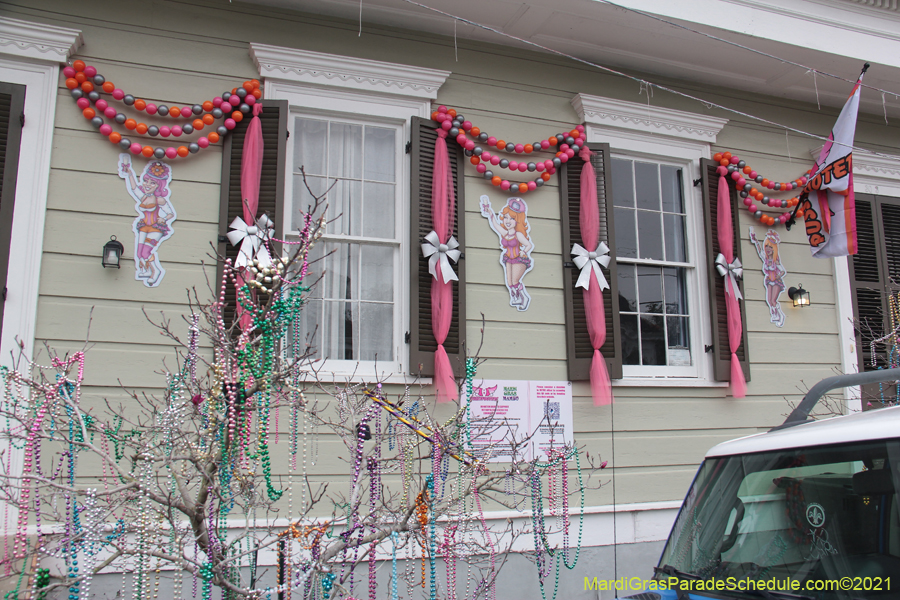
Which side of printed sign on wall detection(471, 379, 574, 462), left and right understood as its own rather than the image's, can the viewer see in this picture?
front

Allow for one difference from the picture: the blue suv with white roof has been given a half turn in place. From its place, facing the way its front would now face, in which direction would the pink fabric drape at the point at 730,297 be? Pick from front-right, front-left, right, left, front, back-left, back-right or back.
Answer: front-left

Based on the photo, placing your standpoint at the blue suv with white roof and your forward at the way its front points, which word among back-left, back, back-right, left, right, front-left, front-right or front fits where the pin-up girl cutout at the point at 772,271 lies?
back-right

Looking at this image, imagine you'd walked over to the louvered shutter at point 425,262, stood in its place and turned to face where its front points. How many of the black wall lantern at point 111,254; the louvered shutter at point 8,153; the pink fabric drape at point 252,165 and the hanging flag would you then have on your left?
1

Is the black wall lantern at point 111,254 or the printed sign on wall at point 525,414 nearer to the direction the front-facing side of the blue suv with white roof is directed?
the black wall lantern

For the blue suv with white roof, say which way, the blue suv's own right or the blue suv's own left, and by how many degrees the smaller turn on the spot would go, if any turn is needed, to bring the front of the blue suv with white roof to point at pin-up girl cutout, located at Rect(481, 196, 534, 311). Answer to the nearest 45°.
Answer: approximately 90° to the blue suv's own right

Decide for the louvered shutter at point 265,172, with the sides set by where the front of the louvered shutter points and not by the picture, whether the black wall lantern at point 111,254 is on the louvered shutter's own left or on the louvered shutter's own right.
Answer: on the louvered shutter's own right

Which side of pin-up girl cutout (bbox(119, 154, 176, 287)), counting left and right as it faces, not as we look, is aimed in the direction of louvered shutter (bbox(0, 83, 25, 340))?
right
